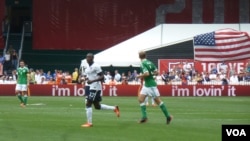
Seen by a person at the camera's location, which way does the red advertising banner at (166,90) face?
facing the viewer

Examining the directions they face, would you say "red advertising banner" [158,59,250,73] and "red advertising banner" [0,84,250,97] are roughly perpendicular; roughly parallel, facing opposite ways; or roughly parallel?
roughly parallel

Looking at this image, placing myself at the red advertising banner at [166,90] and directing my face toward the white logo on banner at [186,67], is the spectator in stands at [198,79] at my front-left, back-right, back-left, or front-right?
front-right

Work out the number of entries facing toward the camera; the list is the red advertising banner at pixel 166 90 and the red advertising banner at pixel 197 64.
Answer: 2

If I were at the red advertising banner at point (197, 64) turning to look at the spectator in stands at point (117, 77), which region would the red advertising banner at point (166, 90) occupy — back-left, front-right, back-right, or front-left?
front-left
